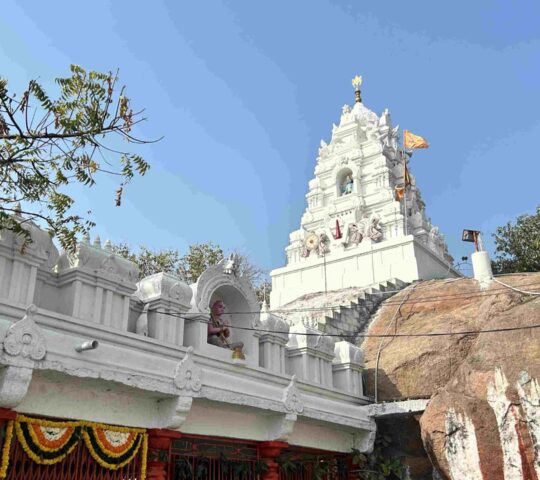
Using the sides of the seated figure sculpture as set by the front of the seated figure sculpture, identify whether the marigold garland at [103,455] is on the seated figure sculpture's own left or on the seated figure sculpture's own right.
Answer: on the seated figure sculpture's own right

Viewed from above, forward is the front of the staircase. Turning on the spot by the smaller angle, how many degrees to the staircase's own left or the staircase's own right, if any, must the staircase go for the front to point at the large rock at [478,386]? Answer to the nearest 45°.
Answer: approximately 45° to the staircase's own left

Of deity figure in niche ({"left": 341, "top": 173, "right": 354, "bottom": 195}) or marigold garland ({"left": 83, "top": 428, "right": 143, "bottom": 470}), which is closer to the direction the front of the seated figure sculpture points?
the marigold garland

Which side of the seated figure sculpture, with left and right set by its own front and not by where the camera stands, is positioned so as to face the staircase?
left

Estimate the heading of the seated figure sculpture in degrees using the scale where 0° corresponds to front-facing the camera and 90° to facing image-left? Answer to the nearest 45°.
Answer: approximately 315°

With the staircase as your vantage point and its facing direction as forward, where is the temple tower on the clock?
The temple tower is roughly at 5 o'clock from the staircase.

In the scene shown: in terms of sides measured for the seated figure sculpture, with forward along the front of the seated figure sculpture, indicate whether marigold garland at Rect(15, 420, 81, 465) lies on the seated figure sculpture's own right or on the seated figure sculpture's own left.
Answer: on the seated figure sculpture's own right

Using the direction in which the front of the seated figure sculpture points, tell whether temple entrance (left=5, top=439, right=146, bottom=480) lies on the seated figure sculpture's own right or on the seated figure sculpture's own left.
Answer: on the seated figure sculpture's own right
